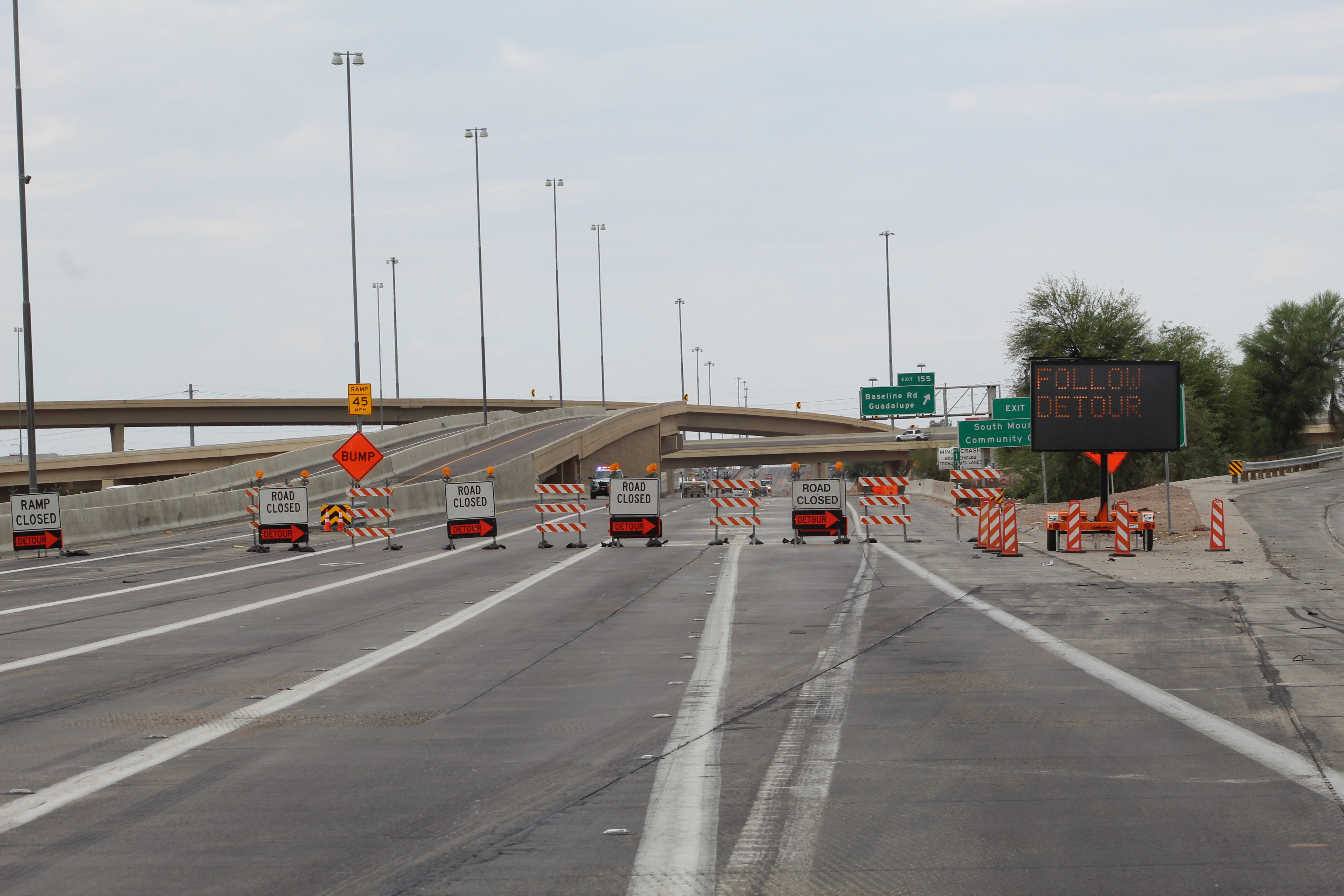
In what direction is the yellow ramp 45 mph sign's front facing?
toward the camera

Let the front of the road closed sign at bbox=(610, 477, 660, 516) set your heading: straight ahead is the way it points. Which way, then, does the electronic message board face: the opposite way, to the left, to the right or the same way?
the same way

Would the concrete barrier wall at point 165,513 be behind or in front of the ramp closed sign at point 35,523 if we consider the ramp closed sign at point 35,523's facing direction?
behind

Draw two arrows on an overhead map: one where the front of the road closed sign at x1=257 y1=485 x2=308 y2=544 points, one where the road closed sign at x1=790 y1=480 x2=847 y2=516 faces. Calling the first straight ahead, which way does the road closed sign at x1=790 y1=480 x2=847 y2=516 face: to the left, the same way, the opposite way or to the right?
the same way

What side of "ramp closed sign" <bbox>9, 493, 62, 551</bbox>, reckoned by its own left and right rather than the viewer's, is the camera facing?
front

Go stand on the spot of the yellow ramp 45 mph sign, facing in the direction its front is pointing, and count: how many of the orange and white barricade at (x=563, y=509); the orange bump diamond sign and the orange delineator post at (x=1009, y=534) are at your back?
0

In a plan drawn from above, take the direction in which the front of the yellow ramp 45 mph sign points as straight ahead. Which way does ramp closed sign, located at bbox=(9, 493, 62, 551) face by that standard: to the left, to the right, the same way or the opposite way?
the same way

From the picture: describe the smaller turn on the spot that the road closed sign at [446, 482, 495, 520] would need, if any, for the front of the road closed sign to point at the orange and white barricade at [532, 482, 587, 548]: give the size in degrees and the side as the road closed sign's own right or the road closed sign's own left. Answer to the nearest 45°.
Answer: approximately 90° to the road closed sign's own left

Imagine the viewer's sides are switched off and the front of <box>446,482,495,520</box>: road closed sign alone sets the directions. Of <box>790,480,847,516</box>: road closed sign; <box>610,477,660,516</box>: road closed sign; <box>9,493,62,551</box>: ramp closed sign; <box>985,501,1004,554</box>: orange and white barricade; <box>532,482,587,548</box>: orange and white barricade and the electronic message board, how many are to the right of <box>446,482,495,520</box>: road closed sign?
1

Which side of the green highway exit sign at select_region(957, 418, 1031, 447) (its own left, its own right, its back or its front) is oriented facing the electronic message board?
front

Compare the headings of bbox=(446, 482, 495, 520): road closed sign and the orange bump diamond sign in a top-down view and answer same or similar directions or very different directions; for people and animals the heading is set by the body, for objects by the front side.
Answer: same or similar directions

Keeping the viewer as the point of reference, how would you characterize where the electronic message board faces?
facing the viewer

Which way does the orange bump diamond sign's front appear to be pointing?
toward the camera

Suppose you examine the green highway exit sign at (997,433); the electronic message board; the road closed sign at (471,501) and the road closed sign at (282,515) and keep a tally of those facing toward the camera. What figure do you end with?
4

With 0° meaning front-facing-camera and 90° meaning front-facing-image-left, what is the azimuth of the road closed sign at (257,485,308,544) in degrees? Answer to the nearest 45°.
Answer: approximately 0°

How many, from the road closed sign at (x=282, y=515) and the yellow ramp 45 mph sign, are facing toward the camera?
2

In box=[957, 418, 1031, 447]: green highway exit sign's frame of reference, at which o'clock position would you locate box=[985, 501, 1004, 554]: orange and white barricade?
The orange and white barricade is roughly at 12 o'clock from the green highway exit sign.

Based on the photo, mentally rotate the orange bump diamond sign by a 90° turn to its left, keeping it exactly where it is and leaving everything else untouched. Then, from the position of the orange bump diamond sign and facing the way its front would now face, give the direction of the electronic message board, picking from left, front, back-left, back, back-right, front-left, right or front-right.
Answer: front-right
